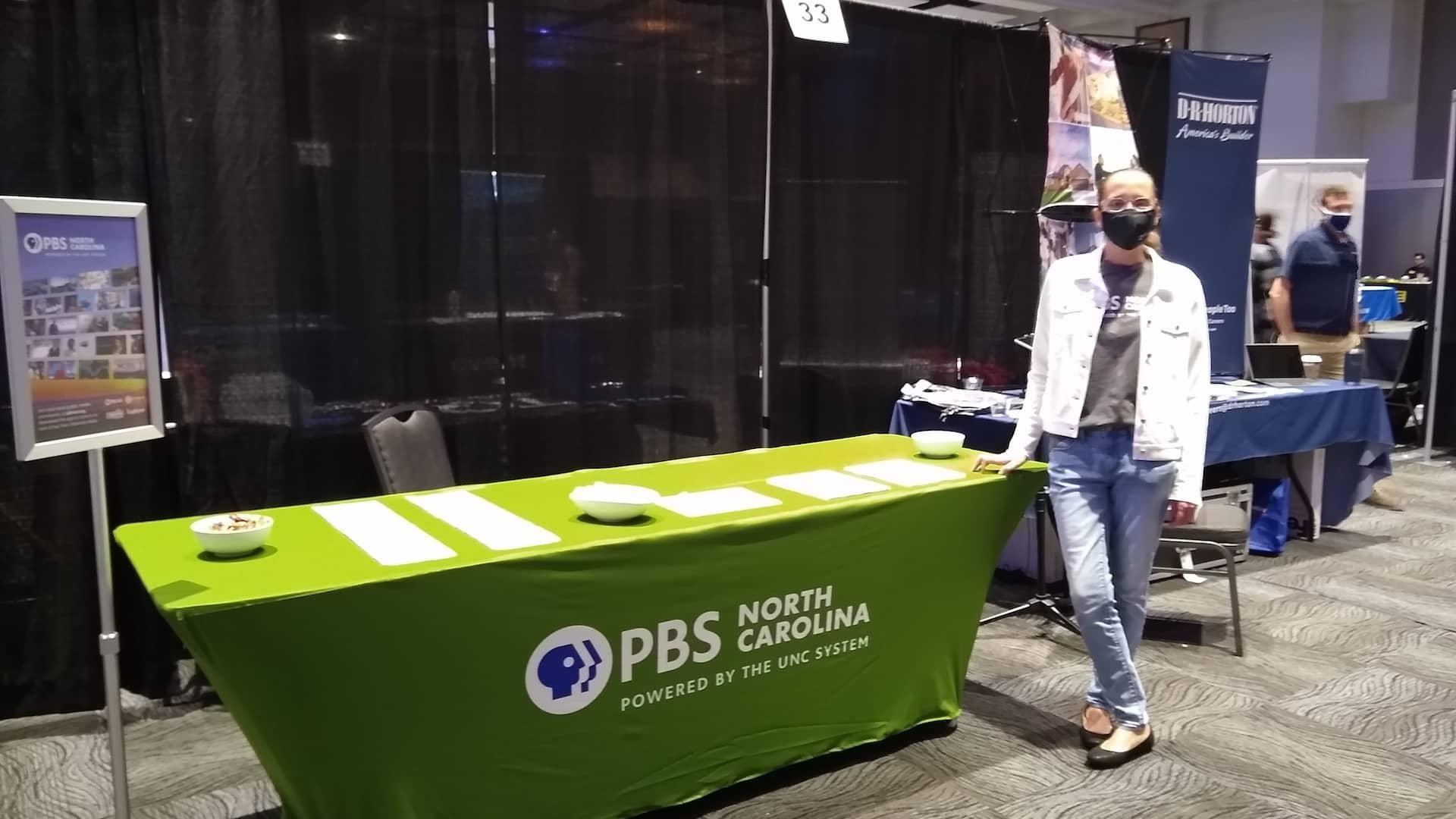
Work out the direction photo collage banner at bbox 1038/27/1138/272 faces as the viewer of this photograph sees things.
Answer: facing the viewer and to the right of the viewer

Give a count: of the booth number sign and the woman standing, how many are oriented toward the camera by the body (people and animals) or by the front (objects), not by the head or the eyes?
2

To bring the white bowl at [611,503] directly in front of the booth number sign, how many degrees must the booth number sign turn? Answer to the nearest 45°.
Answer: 0° — it already faces it

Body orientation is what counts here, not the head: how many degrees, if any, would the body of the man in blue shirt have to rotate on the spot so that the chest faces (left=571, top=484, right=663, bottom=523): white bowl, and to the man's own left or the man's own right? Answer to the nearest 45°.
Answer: approximately 45° to the man's own right

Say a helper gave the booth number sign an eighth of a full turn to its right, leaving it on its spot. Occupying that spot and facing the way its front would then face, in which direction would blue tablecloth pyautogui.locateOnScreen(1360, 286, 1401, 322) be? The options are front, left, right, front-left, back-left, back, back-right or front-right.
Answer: back

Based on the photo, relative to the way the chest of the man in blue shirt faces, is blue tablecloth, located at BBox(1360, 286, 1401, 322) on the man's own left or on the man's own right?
on the man's own left

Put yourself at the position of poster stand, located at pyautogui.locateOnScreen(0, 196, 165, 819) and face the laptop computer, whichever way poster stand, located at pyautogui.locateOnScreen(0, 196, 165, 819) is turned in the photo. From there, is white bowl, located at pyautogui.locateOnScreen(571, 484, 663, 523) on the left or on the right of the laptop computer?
right
